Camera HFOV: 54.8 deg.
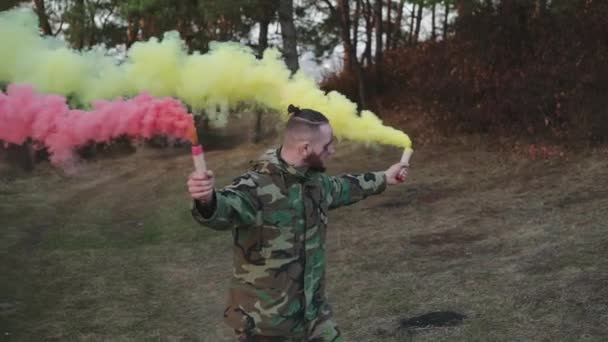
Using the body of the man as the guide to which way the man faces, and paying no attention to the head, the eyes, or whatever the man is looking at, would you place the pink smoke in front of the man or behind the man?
behind

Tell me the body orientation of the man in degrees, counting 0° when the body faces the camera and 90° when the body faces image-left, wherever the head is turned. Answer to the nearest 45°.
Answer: approximately 315°

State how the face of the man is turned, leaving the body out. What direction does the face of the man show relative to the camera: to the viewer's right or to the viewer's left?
to the viewer's right
